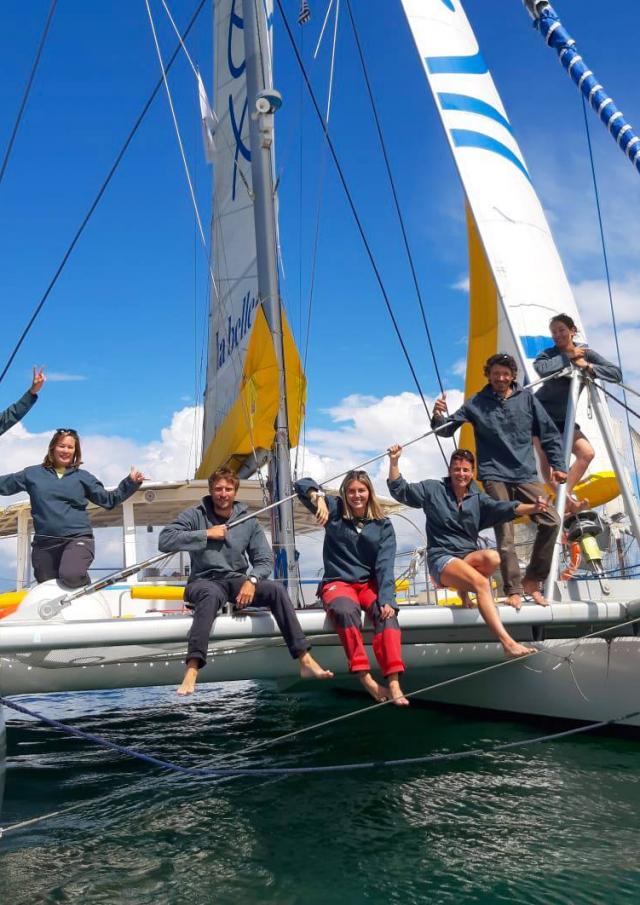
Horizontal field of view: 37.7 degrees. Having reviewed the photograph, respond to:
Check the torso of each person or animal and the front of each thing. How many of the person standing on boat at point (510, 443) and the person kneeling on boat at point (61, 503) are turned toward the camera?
2

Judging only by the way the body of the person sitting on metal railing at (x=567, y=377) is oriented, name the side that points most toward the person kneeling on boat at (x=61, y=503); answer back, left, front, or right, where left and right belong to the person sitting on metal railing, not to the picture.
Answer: right

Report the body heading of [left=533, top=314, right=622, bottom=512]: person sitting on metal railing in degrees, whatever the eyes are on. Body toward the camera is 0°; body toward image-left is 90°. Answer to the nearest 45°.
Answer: approximately 0°

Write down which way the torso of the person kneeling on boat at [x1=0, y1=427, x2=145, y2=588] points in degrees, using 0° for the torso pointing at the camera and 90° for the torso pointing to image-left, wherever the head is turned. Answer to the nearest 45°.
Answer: approximately 0°

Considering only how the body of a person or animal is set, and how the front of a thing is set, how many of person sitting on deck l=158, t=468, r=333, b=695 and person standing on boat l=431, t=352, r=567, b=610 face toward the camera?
2

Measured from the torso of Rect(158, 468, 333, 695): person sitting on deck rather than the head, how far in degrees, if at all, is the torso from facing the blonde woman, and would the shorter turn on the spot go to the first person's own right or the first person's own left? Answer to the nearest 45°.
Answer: approximately 90° to the first person's own left

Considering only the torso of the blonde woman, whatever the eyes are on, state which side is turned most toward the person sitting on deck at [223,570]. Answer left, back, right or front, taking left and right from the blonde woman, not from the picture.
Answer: right
